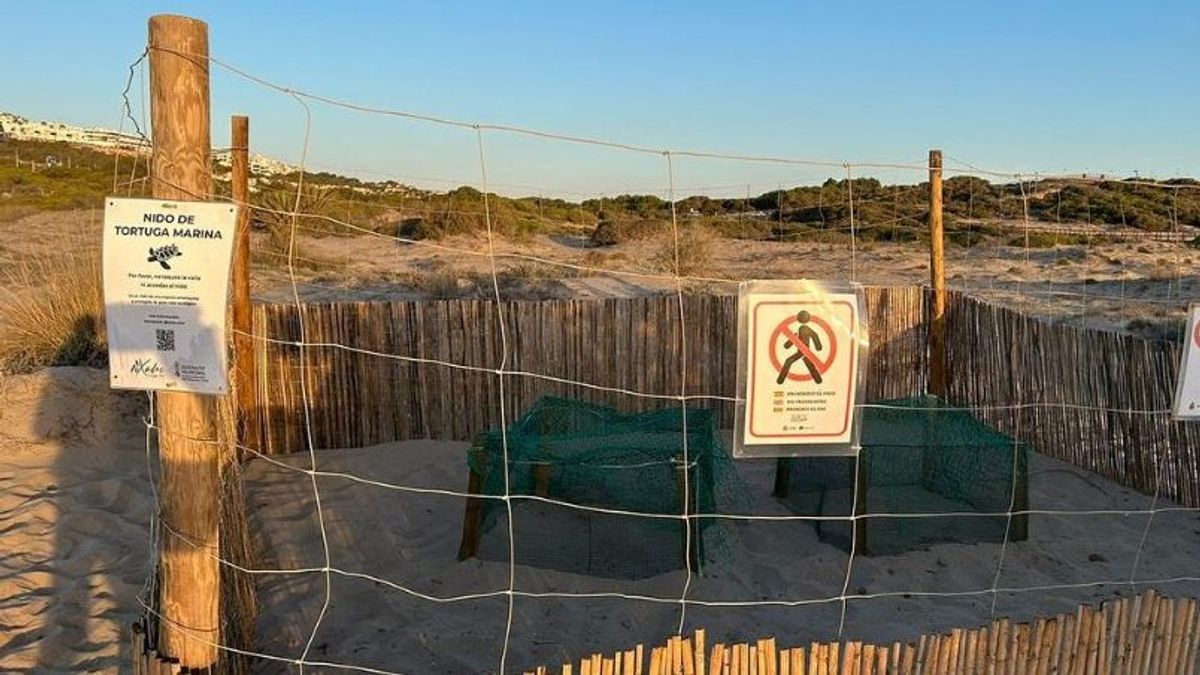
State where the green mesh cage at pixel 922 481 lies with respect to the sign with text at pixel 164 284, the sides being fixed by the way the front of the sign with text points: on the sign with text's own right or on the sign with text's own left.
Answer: on the sign with text's own left

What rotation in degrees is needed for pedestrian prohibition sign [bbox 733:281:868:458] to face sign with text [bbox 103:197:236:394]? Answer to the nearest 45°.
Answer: approximately 45° to its right

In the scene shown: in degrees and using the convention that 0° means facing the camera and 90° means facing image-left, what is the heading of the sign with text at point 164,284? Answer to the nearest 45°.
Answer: approximately 0°

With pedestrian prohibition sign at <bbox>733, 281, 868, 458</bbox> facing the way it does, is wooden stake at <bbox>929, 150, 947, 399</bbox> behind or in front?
behind

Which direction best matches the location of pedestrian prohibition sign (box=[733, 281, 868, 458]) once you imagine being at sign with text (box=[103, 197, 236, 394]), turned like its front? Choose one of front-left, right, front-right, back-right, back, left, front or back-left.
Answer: left

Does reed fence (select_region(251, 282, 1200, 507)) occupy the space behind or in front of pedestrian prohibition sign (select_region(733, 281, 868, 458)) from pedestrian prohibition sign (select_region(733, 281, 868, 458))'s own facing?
behind

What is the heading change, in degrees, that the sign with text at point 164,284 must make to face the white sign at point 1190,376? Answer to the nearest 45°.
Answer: approximately 90° to its left

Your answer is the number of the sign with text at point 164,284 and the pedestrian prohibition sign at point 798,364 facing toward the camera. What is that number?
2

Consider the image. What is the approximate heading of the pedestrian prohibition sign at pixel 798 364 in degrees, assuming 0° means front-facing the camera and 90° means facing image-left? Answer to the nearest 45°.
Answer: approximately 0°

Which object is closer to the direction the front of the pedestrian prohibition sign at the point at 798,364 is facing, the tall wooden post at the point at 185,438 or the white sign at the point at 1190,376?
the tall wooden post

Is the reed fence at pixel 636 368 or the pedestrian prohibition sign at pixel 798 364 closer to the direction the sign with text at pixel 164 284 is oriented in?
the pedestrian prohibition sign
